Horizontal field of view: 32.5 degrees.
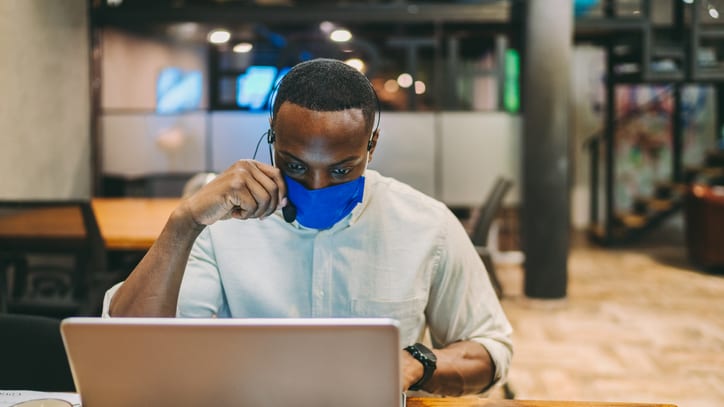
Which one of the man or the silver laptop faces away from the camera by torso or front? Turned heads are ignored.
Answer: the silver laptop

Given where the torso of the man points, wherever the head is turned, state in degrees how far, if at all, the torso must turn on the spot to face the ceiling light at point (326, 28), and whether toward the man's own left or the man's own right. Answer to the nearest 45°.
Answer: approximately 180°

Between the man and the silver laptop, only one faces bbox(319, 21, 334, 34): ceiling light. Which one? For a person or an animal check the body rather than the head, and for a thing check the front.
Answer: the silver laptop

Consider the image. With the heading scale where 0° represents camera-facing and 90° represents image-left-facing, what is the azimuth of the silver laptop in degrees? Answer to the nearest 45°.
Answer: approximately 180°

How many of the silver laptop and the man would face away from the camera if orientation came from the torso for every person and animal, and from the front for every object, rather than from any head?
1

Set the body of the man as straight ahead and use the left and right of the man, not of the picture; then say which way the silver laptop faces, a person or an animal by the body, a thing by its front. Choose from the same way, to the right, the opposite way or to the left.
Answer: the opposite way

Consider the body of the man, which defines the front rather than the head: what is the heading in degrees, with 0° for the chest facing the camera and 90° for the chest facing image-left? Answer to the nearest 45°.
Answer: approximately 0°

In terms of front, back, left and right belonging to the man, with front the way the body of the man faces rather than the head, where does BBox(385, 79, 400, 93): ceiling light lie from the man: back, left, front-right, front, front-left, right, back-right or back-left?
back
